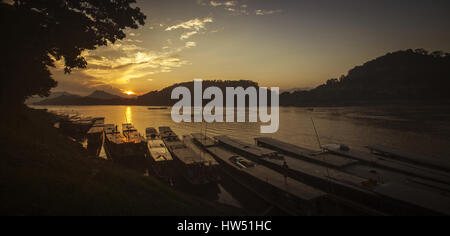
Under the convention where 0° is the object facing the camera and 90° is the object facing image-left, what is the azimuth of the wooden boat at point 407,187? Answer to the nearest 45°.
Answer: approximately 135°

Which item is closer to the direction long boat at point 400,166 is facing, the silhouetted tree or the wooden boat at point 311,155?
the wooden boat

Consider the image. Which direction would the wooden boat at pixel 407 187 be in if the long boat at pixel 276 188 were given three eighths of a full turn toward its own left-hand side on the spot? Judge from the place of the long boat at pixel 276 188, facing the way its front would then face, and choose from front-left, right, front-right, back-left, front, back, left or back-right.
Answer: right
